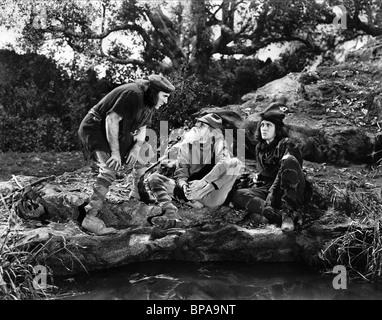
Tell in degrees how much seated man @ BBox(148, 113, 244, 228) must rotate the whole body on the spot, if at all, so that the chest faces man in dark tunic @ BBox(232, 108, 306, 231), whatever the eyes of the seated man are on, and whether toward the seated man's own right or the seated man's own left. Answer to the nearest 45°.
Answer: approximately 135° to the seated man's own left

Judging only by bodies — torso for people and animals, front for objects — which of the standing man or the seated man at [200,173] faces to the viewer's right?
the standing man

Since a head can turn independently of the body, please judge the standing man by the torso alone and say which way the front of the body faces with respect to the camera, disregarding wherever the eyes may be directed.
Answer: to the viewer's right

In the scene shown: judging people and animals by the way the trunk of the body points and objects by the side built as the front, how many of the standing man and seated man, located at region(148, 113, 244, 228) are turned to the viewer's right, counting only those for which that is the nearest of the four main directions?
1

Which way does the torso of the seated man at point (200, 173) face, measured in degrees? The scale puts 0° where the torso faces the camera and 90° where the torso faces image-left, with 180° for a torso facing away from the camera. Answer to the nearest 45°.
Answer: approximately 45°

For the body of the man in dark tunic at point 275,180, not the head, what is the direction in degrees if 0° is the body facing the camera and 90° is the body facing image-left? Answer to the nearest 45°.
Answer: approximately 45°

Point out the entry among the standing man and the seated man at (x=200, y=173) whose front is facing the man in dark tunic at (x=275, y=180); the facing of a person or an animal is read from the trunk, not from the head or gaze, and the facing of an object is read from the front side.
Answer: the standing man

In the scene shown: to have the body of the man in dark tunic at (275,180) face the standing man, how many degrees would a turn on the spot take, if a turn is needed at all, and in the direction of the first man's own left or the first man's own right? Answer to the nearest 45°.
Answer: approximately 45° to the first man's own right

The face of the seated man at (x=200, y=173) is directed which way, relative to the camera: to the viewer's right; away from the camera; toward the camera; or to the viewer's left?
to the viewer's left

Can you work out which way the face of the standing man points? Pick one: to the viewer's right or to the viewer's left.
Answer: to the viewer's right

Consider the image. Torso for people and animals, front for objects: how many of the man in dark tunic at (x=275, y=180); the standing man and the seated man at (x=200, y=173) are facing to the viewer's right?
1

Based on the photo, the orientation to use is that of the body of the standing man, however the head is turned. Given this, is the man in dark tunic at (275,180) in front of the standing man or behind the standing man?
in front

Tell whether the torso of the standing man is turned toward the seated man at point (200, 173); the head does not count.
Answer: yes
